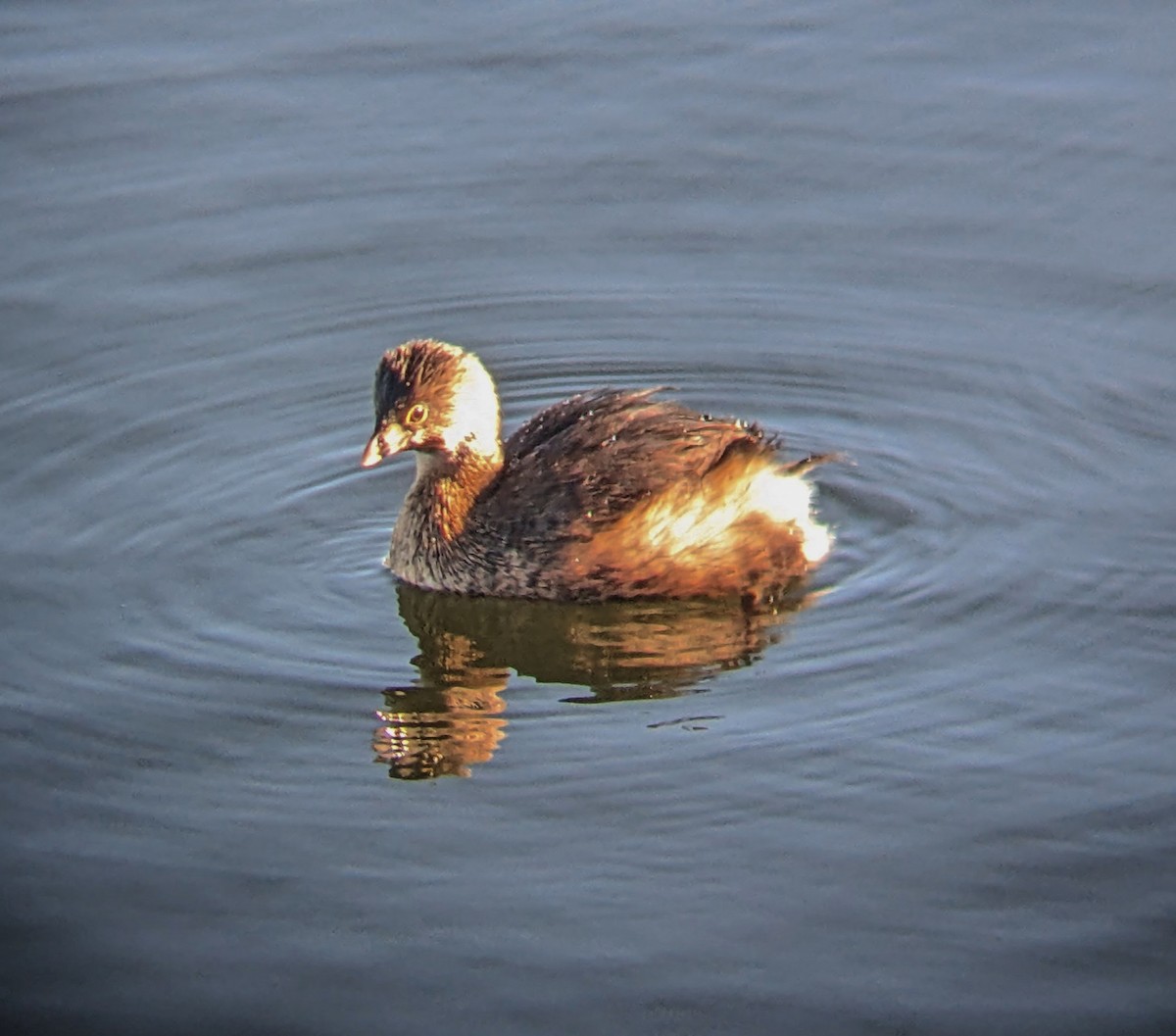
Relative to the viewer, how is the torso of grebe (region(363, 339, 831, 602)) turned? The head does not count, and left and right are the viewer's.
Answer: facing to the left of the viewer
